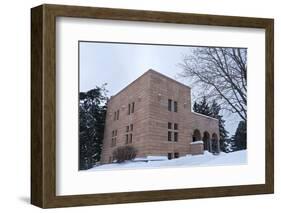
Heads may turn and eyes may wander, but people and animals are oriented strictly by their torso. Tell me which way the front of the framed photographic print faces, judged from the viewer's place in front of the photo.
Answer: facing the viewer and to the right of the viewer
